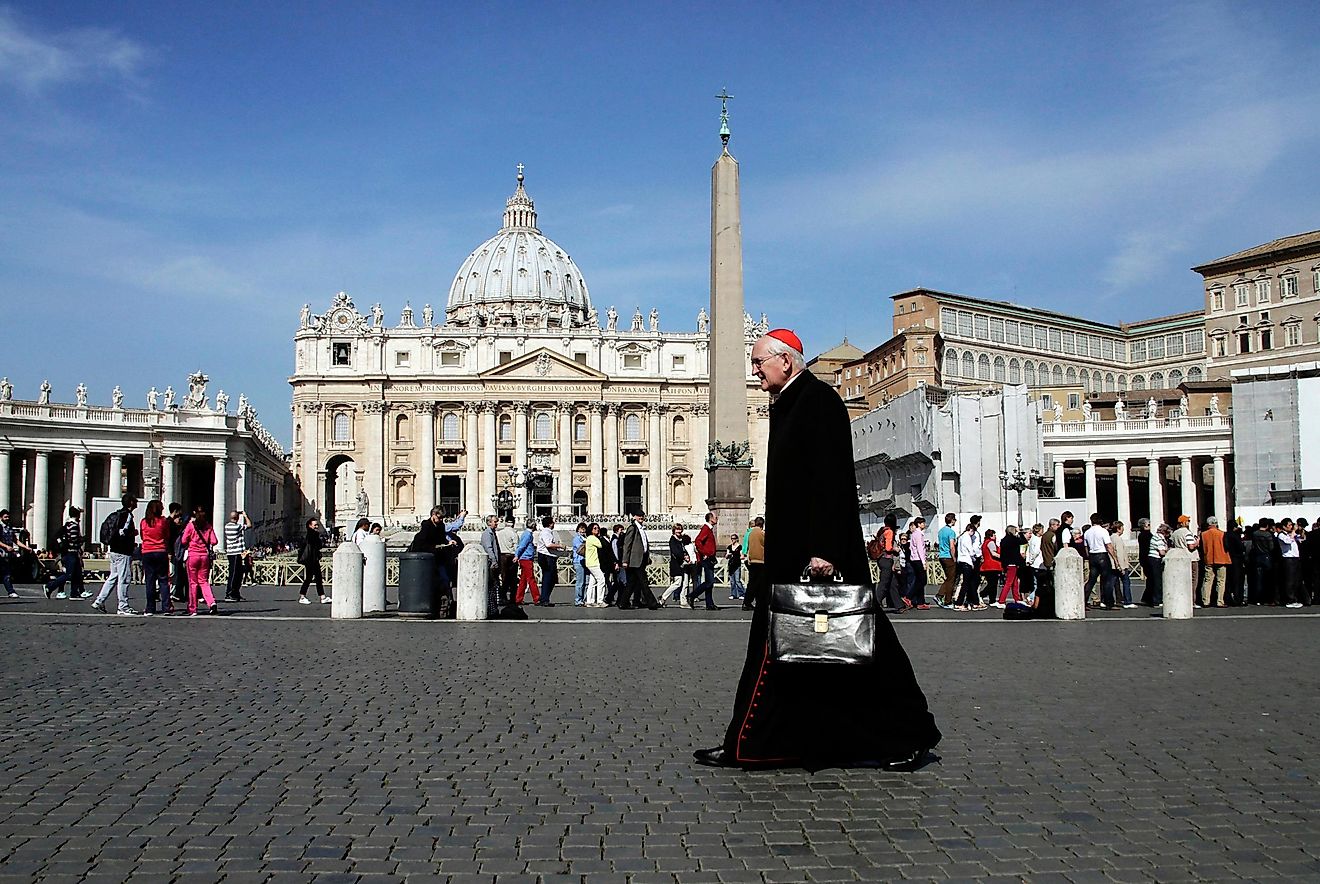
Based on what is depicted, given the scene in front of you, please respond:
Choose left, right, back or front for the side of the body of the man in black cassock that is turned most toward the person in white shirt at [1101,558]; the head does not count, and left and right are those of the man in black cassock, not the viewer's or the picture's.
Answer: right

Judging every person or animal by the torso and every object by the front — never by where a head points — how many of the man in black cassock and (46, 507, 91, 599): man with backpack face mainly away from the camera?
0

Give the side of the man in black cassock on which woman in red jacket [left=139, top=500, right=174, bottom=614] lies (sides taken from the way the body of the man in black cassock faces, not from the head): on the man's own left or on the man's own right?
on the man's own right

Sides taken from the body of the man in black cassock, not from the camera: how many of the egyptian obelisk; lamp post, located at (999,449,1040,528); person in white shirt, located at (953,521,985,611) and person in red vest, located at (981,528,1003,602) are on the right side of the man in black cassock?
4

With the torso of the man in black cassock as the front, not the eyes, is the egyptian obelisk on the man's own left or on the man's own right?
on the man's own right

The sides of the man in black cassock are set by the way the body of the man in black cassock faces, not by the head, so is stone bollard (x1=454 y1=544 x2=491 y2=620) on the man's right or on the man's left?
on the man's right

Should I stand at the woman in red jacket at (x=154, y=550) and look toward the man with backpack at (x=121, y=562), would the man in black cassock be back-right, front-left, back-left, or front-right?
back-left

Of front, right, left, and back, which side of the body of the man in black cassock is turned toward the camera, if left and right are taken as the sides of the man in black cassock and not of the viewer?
left

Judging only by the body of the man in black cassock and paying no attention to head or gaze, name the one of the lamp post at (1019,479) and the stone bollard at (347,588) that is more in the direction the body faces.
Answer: the stone bollard

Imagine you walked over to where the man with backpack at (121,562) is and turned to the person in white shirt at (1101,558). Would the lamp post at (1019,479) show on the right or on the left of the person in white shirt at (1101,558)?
left

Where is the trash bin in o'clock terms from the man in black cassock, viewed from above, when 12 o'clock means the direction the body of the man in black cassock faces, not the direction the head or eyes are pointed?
The trash bin is roughly at 2 o'clock from the man in black cassock.

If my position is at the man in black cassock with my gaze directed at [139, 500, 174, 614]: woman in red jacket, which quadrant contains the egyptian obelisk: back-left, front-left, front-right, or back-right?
front-right

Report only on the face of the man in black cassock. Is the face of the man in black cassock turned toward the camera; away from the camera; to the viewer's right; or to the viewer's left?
to the viewer's left
